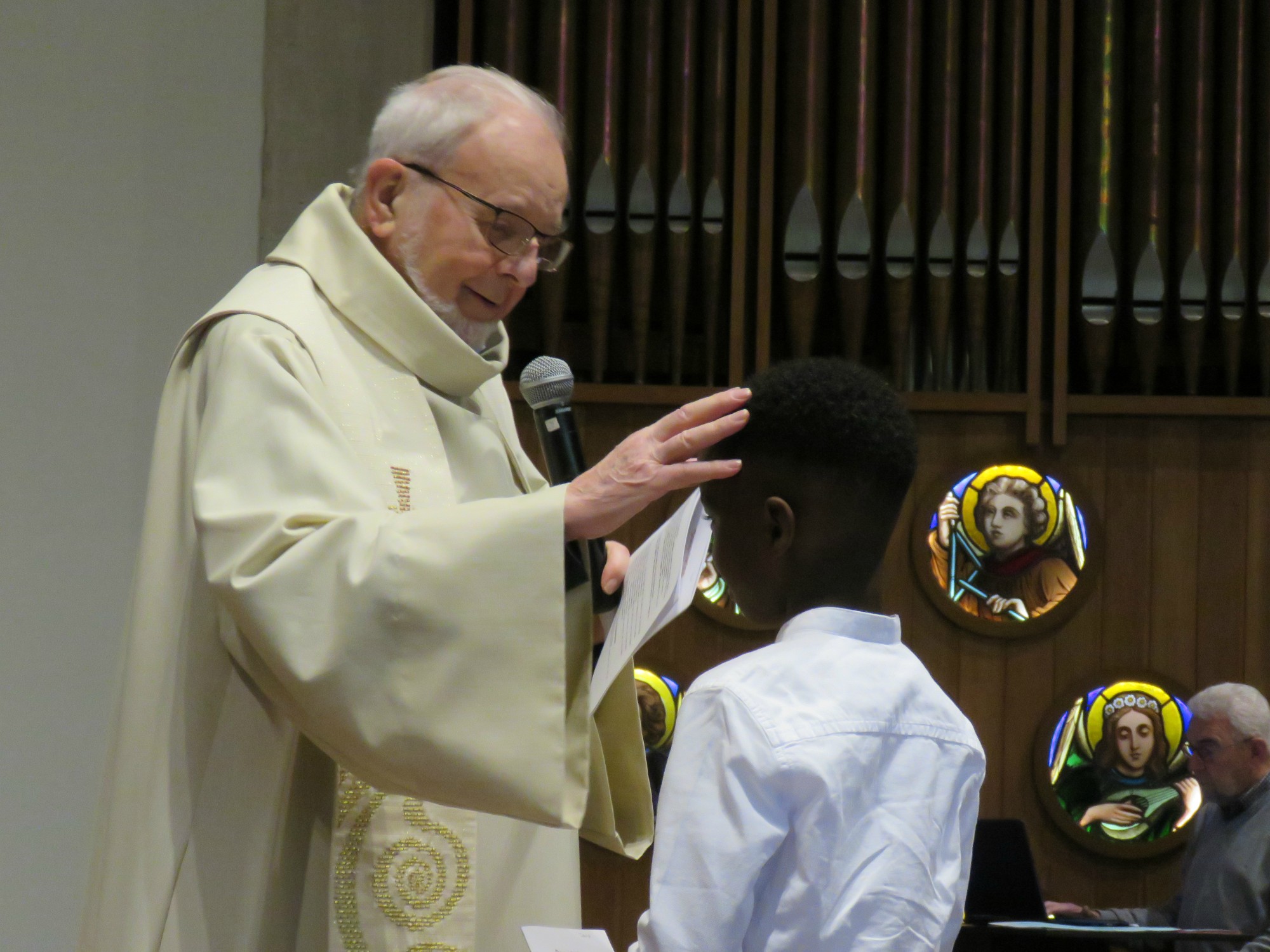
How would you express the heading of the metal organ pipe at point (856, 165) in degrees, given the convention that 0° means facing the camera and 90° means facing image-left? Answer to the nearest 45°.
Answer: approximately 0°

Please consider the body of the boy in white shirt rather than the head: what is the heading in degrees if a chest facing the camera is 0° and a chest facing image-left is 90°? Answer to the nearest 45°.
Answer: approximately 135°

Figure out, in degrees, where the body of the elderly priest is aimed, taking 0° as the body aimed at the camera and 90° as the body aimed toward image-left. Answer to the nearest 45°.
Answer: approximately 315°

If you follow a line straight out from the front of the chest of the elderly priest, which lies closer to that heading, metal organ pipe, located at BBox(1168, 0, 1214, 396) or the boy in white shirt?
the boy in white shirt

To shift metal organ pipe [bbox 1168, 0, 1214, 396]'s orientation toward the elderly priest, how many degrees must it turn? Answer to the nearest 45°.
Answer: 0° — it already faces them

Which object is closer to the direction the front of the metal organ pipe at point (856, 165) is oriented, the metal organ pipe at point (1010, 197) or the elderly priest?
the elderly priest
